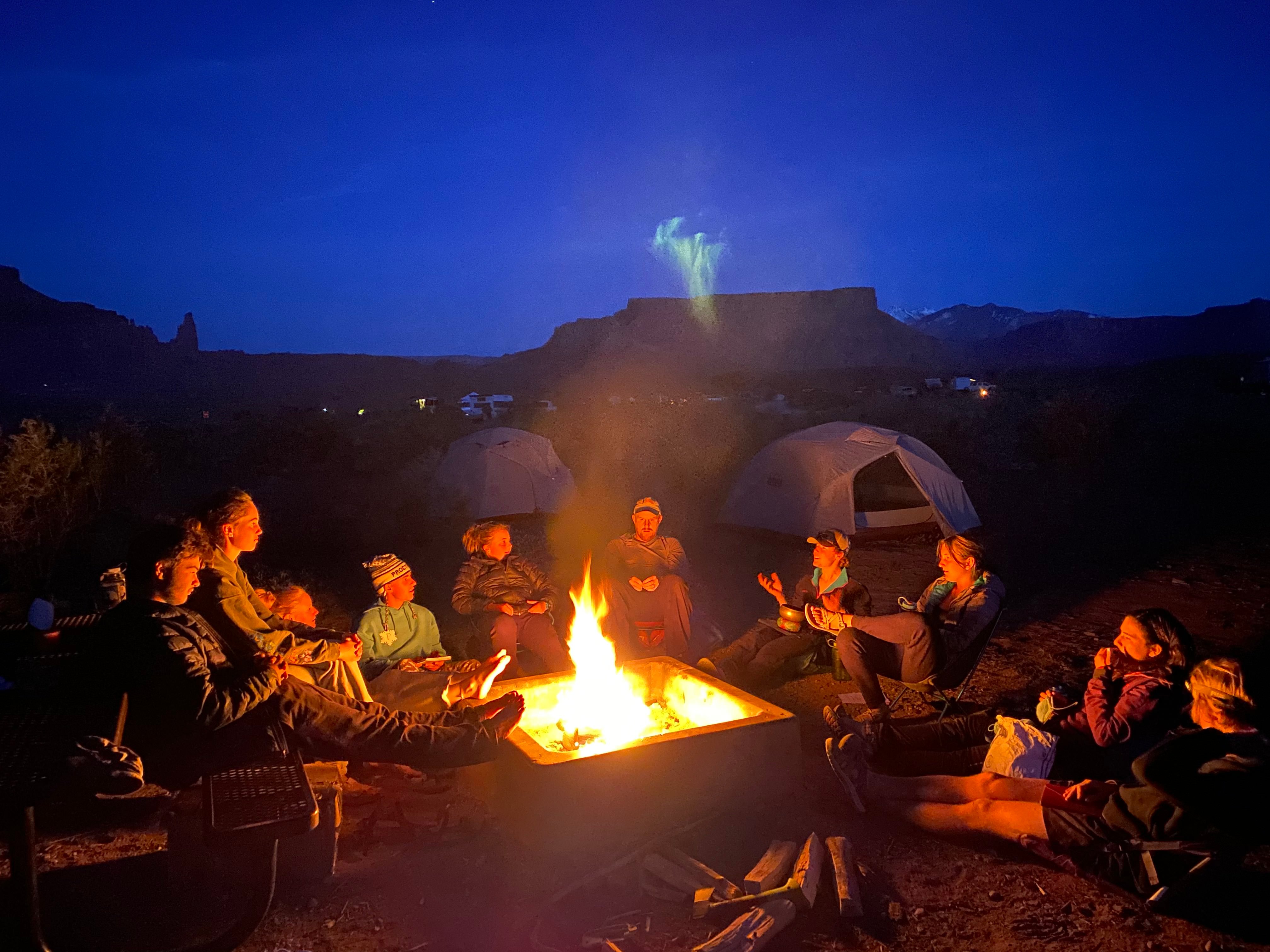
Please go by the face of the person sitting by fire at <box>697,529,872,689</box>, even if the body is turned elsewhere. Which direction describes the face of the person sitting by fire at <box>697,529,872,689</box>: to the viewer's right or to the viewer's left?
to the viewer's left

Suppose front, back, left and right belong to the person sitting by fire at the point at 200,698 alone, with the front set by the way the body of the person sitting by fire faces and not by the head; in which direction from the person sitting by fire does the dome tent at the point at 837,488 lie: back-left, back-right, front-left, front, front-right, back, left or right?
front-left

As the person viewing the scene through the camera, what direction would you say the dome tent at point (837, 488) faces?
facing the viewer and to the right of the viewer

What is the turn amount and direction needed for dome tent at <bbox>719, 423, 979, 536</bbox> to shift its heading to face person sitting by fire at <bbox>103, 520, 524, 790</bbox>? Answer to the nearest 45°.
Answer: approximately 45° to its right

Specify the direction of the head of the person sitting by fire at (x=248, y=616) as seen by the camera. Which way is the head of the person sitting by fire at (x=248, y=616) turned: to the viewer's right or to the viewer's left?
to the viewer's right

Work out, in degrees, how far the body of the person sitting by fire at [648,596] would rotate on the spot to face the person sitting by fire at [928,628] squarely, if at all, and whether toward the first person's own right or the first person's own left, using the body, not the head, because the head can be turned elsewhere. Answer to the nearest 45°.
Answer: approximately 45° to the first person's own left

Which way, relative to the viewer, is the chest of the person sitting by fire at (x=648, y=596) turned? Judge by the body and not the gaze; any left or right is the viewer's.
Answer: facing the viewer

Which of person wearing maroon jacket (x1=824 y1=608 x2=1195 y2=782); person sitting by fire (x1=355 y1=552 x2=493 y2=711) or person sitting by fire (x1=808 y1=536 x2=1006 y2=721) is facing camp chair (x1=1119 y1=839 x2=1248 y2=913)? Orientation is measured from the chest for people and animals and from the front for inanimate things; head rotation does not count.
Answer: person sitting by fire (x1=355 y1=552 x2=493 y2=711)

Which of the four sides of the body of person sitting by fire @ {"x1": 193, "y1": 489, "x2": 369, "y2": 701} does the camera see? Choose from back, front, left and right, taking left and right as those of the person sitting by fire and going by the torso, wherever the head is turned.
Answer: right

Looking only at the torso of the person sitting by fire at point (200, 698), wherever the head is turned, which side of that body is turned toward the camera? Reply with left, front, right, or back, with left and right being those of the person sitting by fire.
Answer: right

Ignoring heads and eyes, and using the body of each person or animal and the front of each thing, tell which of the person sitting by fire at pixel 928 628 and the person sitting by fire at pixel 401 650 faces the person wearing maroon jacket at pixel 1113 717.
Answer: the person sitting by fire at pixel 401 650

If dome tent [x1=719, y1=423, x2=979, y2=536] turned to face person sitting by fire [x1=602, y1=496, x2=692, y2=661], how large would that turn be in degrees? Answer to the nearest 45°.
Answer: approximately 45° to its right

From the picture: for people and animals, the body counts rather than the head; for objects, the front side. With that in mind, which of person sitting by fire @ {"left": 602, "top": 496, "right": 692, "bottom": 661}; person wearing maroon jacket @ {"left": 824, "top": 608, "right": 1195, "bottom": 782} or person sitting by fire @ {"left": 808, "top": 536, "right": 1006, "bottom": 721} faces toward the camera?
person sitting by fire @ {"left": 602, "top": 496, "right": 692, "bottom": 661}

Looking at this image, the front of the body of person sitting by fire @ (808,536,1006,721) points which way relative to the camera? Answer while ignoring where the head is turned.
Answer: to the viewer's left

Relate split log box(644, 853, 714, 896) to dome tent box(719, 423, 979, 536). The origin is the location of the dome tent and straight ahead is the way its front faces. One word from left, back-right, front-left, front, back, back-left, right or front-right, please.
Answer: front-right

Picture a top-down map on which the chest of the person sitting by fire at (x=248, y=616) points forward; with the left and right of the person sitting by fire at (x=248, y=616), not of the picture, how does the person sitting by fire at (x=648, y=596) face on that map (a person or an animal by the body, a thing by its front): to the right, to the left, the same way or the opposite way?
to the right

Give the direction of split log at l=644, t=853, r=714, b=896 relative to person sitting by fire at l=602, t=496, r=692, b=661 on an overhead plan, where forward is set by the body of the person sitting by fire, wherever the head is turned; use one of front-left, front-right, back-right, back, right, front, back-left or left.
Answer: front
